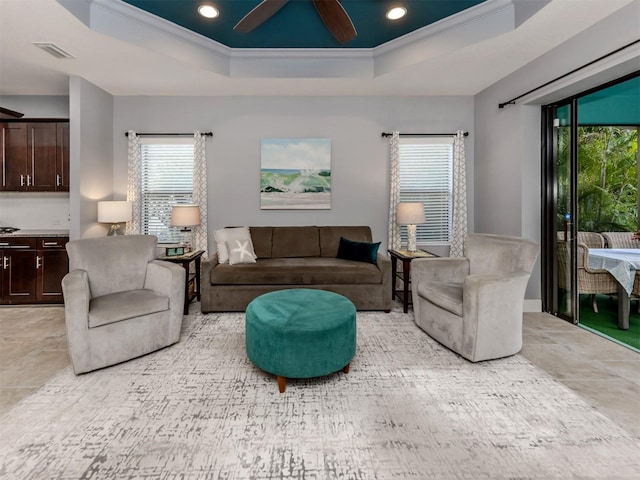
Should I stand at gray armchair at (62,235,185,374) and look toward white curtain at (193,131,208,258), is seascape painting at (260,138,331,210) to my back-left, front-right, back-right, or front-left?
front-right

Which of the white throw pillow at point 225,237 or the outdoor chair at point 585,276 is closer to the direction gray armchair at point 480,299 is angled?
the white throw pillow

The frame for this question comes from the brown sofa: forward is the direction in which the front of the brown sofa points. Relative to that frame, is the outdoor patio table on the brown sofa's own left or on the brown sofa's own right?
on the brown sofa's own left

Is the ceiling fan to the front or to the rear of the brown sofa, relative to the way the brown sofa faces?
to the front

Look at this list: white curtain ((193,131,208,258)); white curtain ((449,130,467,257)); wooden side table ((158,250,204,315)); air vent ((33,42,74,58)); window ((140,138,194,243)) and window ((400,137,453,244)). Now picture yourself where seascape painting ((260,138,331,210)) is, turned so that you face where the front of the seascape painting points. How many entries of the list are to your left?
2

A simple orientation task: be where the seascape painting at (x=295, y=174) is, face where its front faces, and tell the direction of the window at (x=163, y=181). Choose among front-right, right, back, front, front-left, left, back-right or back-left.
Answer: right

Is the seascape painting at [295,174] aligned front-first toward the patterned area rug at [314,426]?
yes

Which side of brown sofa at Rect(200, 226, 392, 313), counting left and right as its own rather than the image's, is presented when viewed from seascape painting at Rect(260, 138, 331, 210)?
back

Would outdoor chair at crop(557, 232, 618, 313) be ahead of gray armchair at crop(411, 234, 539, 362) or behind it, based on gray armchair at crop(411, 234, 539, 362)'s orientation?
behind

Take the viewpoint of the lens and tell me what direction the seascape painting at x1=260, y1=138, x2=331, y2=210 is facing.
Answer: facing the viewer

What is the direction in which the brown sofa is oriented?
toward the camera

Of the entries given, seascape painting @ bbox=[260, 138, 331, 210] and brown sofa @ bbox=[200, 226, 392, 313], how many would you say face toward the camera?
2

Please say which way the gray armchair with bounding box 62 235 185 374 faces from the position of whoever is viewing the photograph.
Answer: facing the viewer and to the right of the viewer

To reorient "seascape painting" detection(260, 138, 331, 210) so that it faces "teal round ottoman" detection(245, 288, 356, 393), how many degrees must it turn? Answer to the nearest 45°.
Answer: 0° — it already faces it
